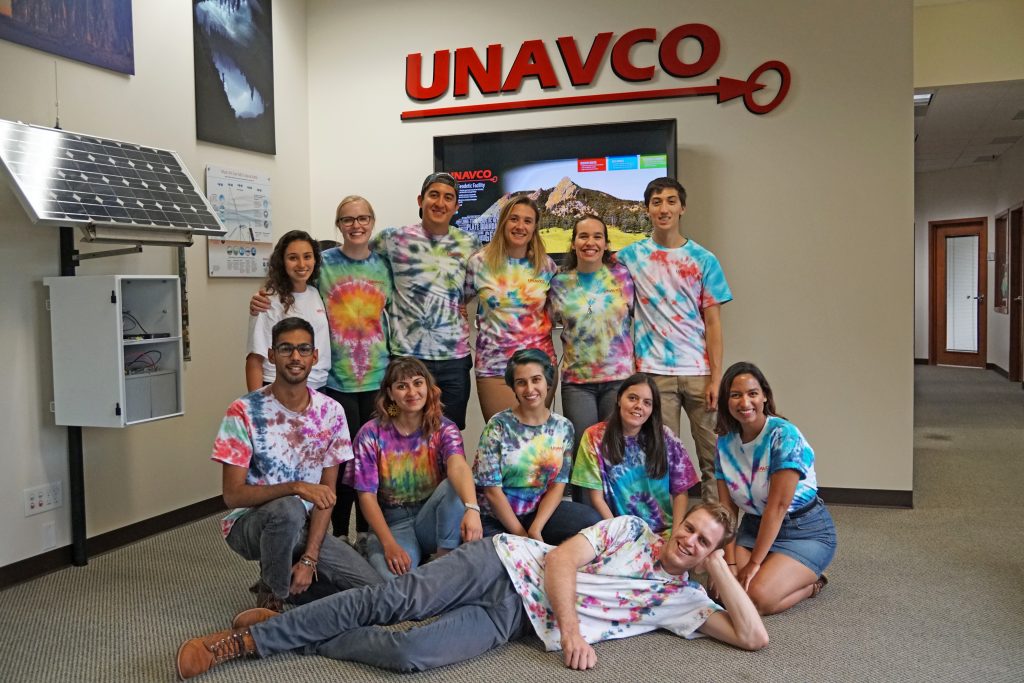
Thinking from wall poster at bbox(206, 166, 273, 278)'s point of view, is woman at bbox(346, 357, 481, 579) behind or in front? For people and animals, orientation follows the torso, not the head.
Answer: in front

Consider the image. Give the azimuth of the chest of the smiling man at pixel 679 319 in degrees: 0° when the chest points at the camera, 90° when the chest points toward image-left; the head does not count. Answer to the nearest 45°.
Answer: approximately 0°

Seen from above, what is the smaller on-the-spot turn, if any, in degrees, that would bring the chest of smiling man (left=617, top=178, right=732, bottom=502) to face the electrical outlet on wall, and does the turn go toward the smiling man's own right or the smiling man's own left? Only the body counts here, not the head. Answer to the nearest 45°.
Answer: approximately 90° to the smiling man's own right

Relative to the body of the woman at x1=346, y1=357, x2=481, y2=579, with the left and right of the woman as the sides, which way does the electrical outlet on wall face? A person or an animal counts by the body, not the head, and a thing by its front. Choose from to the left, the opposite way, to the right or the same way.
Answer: to the left

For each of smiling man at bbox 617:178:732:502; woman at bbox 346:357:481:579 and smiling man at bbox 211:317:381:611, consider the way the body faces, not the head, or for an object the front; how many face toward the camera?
3

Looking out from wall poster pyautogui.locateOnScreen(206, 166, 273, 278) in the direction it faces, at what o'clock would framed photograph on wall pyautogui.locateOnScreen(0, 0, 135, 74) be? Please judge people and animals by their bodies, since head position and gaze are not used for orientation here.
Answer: The framed photograph on wall is roughly at 3 o'clock from the wall poster.

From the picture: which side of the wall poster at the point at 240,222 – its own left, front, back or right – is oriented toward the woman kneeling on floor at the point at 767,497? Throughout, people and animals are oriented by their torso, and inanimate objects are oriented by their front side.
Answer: front

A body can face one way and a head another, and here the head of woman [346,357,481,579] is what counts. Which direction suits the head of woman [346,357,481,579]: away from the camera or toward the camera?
toward the camera

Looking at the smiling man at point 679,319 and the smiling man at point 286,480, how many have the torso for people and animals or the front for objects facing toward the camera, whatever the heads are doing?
2

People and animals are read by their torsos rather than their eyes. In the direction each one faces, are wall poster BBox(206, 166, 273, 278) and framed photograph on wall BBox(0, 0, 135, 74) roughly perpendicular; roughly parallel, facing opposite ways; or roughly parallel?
roughly parallel

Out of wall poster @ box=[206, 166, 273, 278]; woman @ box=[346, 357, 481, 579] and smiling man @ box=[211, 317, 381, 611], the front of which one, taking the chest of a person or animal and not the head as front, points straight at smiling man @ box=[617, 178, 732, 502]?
the wall poster

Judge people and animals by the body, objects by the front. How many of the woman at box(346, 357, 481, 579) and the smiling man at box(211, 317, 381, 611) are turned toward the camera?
2

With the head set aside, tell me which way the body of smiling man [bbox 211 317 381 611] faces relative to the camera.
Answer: toward the camera
